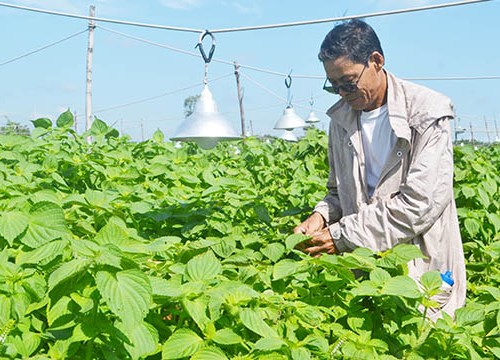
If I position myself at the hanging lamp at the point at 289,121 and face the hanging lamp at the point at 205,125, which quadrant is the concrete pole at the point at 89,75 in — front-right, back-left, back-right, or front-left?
back-right

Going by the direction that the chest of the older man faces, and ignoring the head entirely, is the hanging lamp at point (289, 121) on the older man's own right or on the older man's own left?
on the older man's own right

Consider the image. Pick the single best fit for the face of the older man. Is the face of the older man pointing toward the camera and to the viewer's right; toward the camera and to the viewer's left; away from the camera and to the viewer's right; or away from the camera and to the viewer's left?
toward the camera and to the viewer's left

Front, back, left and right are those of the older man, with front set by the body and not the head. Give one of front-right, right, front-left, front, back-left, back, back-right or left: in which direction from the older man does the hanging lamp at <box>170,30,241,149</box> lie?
right

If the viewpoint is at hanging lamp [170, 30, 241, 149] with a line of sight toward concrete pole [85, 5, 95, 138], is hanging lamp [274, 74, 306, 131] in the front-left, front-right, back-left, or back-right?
front-right

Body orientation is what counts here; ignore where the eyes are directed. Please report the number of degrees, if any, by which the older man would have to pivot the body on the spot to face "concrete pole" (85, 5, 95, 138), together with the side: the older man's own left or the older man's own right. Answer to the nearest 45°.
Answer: approximately 90° to the older man's own right

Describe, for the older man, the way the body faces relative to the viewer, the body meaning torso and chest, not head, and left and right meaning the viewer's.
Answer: facing the viewer and to the left of the viewer
